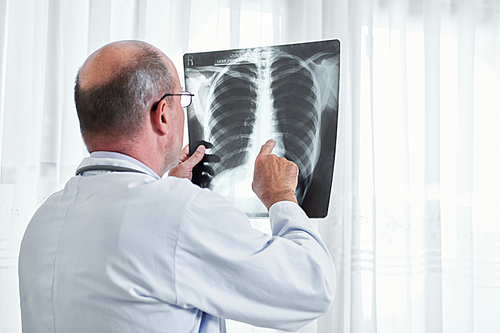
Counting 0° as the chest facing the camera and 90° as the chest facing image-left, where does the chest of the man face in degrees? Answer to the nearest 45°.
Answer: approximately 225°

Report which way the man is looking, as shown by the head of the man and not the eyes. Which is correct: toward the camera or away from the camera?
away from the camera
